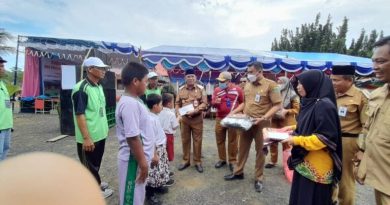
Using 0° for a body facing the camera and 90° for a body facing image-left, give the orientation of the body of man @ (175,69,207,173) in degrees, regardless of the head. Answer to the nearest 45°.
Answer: approximately 0°

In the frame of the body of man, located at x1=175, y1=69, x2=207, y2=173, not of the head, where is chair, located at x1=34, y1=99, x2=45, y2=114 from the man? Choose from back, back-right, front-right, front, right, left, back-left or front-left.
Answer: back-right

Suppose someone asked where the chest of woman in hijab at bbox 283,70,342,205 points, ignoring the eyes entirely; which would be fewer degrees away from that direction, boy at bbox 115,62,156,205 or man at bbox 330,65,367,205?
the boy

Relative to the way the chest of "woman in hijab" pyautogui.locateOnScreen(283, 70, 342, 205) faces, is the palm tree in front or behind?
in front

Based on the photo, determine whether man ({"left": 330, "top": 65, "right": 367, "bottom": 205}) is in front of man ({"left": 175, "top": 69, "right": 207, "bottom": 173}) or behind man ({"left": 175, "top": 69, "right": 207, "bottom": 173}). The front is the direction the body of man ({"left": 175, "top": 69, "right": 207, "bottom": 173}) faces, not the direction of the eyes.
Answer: in front

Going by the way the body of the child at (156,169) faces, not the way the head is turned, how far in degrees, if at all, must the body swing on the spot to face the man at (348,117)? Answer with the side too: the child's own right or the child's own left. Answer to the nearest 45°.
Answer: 0° — they already face them

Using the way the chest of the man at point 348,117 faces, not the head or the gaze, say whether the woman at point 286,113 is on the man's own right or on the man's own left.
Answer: on the man's own right

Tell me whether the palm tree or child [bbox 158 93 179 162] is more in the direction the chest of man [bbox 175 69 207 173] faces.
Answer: the child
